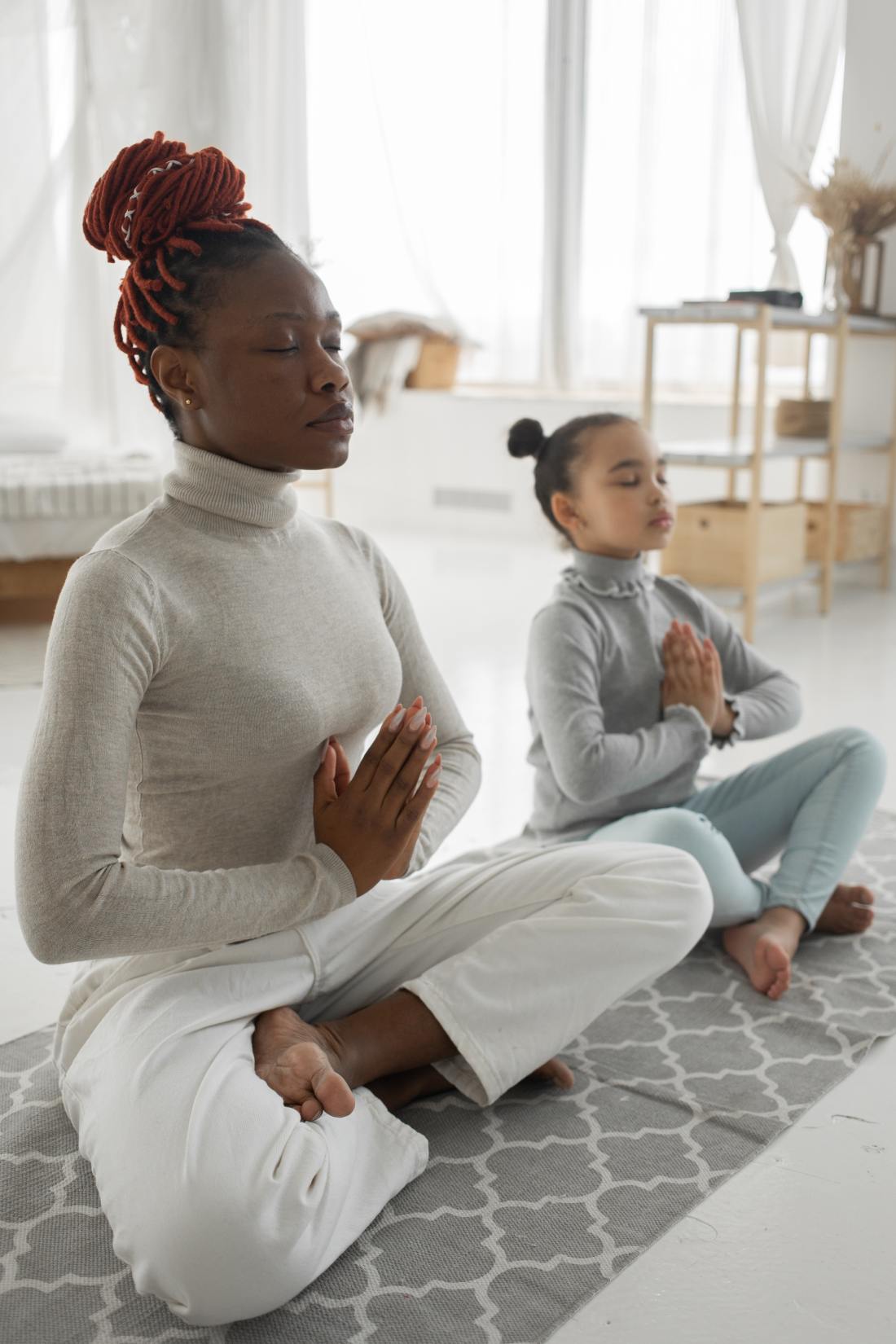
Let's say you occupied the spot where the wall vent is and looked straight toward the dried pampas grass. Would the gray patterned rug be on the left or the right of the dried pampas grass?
right

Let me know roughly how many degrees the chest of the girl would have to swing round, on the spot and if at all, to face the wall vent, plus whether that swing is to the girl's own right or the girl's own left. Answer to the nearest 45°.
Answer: approximately 135° to the girl's own left

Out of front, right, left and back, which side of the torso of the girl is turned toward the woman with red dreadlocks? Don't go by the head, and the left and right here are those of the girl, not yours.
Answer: right

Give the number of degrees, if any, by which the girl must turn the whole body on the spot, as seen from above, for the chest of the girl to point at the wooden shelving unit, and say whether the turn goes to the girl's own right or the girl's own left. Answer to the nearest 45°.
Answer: approximately 135° to the girl's own left

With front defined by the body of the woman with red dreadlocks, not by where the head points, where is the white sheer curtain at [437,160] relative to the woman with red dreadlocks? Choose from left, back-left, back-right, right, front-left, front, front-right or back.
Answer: back-left

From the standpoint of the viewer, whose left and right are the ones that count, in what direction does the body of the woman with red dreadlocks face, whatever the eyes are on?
facing the viewer and to the right of the viewer

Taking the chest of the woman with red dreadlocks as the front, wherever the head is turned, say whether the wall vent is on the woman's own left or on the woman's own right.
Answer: on the woman's own left

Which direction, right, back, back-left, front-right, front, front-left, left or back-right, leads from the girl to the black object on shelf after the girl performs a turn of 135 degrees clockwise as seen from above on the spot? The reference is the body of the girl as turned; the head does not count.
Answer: right

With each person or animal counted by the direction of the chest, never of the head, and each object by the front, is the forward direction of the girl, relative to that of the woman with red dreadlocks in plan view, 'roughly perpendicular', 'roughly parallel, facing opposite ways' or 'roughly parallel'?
roughly parallel

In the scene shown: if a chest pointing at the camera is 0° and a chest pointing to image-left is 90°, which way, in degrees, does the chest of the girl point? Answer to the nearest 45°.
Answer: approximately 315°
